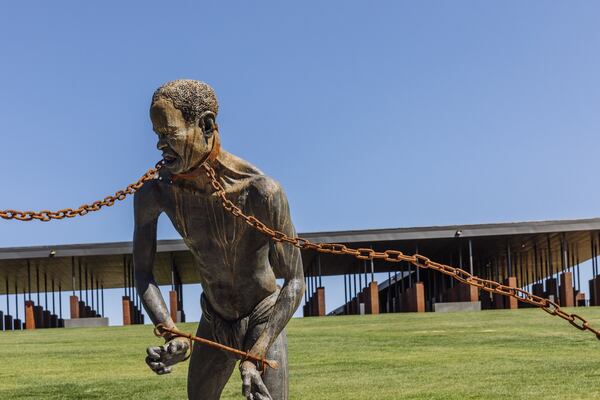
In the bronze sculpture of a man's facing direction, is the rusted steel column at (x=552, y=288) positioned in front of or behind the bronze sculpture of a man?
behind

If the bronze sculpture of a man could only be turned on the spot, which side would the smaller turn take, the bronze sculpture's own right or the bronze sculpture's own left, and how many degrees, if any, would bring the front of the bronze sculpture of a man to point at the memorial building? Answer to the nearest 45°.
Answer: approximately 135° to the bronze sculpture's own right

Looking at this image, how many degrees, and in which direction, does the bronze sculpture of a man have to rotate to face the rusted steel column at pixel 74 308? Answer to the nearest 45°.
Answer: approximately 135° to its right

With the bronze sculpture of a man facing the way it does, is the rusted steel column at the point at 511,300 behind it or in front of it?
behind

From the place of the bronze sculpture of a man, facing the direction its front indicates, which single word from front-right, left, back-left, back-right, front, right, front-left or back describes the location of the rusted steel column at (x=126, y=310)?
back-right

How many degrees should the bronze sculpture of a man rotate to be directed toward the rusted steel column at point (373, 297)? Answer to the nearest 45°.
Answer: approximately 135° to its right

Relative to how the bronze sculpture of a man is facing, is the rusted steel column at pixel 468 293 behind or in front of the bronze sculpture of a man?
behind

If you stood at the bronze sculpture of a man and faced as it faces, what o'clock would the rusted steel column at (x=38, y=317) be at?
The rusted steel column is roughly at 4 o'clock from the bronze sculpture of a man.

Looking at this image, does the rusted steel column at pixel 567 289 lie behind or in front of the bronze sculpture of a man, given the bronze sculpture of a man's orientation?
behind
